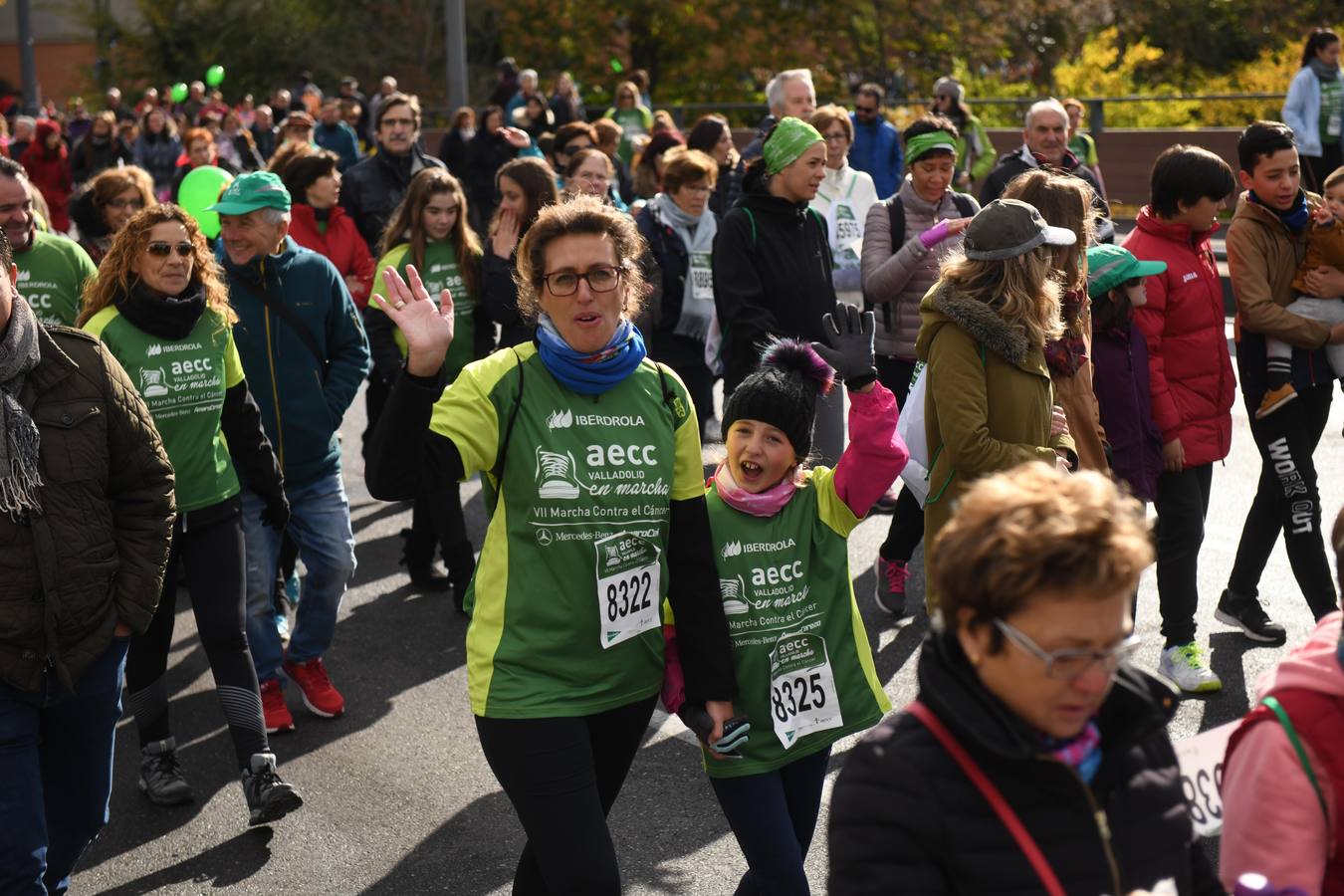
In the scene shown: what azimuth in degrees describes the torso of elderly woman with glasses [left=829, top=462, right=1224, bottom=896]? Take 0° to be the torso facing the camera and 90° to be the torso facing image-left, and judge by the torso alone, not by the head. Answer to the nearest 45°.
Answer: approximately 315°

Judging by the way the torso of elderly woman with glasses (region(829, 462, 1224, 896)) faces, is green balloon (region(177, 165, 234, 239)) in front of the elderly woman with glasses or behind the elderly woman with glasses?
behind

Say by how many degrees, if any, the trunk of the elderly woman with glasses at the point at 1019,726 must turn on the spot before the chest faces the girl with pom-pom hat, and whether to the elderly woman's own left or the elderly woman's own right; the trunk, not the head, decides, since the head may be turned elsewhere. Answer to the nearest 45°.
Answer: approximately 135° to the elderly woman's own left

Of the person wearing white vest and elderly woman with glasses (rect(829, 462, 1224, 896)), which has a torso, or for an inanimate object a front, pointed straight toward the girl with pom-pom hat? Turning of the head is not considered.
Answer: the person wearing white vest

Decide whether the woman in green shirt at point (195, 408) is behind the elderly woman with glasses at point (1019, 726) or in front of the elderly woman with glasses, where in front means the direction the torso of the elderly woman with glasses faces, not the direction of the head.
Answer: behind

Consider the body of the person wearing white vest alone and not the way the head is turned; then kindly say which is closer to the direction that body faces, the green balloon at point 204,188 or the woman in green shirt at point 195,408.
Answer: the woman in green shirt

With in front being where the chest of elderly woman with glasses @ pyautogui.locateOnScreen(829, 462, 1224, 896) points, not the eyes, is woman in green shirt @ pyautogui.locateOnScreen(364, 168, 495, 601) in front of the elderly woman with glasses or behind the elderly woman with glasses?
behind

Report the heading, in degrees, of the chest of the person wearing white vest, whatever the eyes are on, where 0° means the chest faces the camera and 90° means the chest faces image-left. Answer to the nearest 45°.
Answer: approximately 0°

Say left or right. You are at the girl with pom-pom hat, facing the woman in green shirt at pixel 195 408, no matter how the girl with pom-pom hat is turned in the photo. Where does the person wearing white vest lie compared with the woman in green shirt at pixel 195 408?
right
